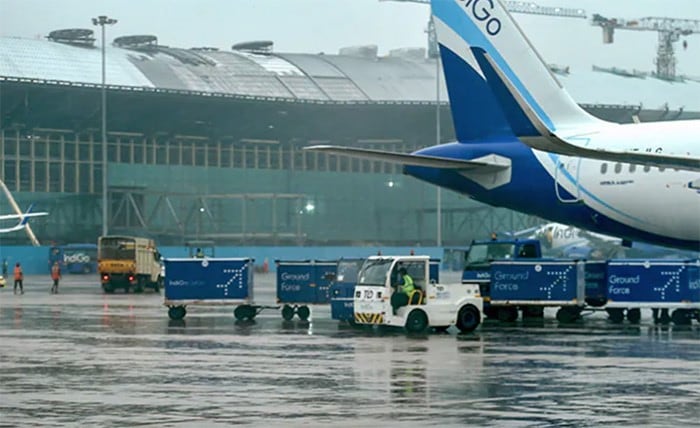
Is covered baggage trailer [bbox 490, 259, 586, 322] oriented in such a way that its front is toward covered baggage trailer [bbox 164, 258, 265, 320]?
yes

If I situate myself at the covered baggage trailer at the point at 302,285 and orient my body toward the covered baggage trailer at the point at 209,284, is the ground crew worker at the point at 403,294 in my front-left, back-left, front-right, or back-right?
back-left

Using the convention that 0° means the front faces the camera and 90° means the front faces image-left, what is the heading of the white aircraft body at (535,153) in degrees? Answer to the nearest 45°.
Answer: approximately 315°

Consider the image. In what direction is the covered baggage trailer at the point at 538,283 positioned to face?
to the viewer's left

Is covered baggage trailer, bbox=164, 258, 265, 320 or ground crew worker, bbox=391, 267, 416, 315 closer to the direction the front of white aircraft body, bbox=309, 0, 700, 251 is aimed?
the ground crew worker

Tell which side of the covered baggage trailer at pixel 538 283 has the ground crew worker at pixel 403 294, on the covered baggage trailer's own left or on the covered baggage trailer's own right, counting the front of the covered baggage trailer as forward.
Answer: on the covered baggage trailer's own left

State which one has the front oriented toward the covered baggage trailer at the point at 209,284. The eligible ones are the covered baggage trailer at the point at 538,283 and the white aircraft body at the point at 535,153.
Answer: the covered baggage trailer at the point at 538,283

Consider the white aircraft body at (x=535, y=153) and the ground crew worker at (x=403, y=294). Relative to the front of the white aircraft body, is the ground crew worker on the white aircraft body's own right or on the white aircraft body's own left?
on the white aircraft body's own right
